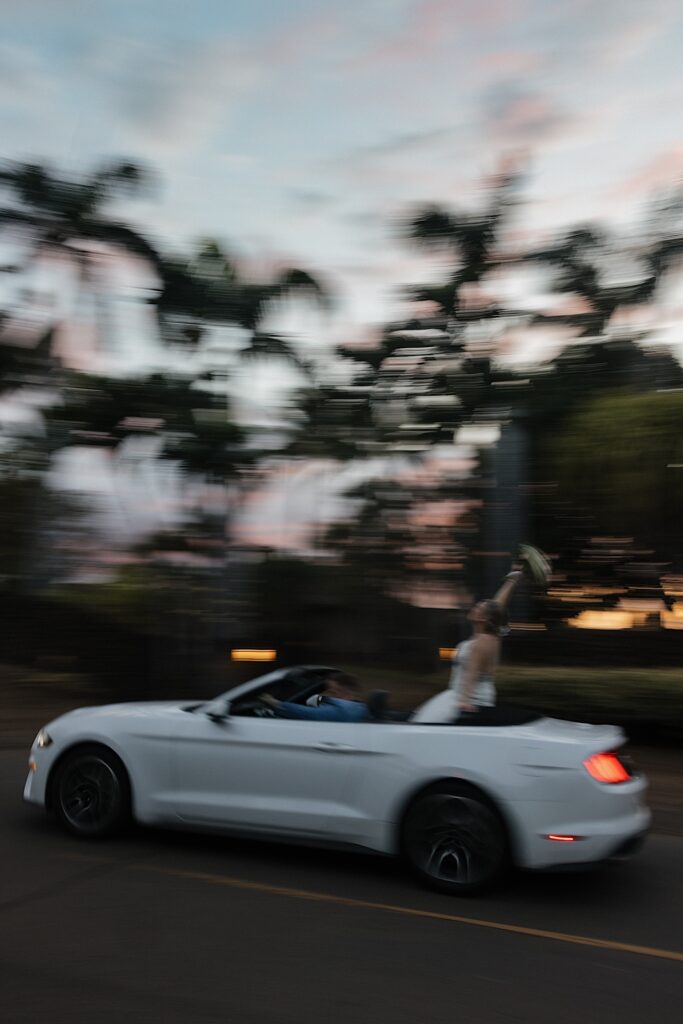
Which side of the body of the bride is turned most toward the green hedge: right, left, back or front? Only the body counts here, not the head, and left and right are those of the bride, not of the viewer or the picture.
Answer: right

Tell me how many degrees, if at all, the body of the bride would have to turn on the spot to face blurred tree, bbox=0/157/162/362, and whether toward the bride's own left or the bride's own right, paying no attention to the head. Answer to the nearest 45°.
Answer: approximately 45° to the bride's own right

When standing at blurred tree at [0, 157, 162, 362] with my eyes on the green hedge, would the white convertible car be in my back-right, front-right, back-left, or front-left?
front-right

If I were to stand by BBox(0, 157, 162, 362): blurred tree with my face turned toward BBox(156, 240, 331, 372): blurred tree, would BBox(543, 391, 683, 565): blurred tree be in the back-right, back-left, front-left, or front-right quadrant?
front-right

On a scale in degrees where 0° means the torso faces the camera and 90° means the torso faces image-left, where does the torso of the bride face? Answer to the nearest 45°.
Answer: approximately 90°
